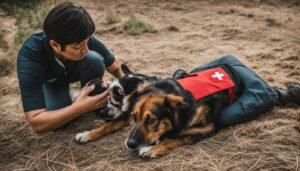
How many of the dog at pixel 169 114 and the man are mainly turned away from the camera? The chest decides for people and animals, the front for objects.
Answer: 0

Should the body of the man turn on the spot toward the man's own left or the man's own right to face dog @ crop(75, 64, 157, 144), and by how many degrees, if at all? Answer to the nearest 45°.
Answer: approximately 45° to the man's own left

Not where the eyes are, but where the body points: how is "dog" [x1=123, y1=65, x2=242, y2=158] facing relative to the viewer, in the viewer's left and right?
facing the viewer and to the left of the viewer

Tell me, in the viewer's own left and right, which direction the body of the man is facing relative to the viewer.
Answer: facing the viewer and to the right of the viewer

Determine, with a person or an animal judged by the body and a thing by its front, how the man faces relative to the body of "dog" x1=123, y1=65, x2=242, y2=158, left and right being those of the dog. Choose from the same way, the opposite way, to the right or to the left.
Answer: to the left
